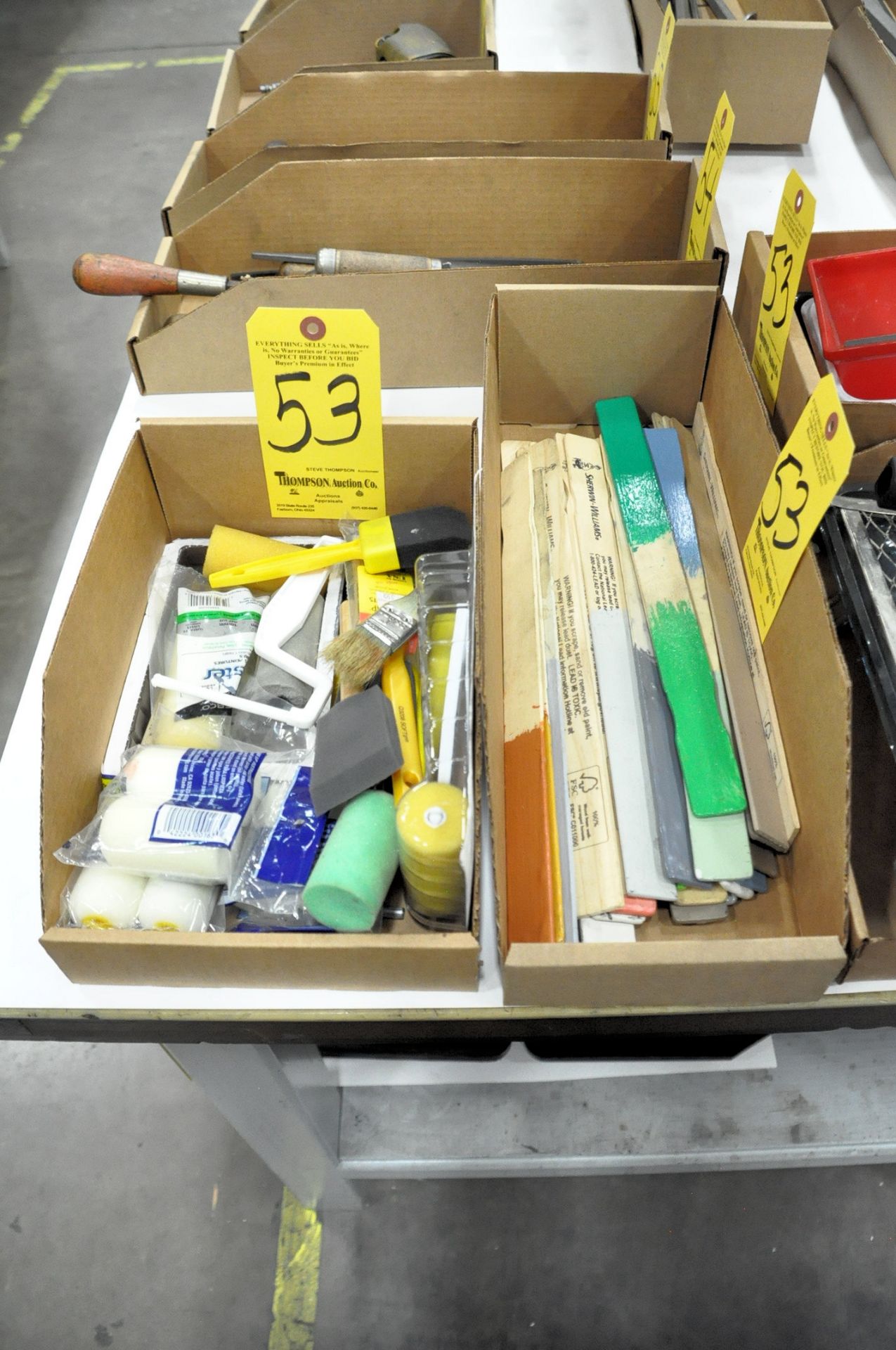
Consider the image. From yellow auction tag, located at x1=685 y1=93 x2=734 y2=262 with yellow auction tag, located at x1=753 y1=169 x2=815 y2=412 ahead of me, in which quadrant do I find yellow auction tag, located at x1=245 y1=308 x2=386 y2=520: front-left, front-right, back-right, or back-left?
front-right

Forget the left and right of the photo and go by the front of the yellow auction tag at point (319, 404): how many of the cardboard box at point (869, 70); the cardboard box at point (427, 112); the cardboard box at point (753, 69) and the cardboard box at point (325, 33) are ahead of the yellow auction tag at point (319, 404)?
0

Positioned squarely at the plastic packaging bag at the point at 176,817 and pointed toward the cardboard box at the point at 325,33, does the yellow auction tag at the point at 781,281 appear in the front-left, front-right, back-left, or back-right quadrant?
front-right

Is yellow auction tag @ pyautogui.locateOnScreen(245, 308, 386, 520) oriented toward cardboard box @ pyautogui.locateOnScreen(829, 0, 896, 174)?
no

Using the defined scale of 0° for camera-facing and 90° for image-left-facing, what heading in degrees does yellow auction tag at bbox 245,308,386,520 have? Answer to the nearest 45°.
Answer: approximately 0°
